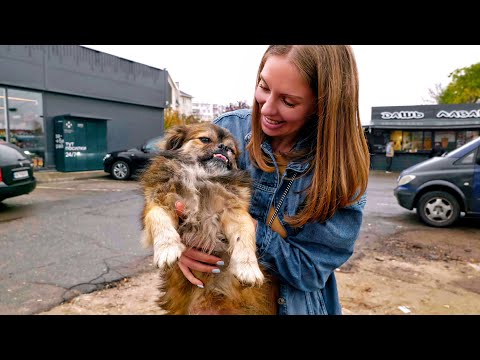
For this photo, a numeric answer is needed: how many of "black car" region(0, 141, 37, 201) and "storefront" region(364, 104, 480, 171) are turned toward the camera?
1

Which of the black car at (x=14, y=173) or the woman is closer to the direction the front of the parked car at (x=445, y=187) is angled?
the black car

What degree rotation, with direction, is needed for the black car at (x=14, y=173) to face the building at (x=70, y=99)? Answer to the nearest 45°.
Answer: approximately 45° to its right

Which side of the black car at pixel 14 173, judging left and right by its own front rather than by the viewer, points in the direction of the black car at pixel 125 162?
right

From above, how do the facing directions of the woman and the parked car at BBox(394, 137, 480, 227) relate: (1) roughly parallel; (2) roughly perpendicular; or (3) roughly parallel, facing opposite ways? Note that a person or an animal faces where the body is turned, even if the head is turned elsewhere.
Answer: roughly perpendicular

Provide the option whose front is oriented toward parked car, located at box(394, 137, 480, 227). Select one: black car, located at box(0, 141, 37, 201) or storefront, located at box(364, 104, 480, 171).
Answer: the storefront

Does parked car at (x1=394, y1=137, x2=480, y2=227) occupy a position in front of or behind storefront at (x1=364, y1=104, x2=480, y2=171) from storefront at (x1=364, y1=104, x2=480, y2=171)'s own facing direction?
in front

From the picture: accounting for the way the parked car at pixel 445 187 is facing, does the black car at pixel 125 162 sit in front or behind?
in front

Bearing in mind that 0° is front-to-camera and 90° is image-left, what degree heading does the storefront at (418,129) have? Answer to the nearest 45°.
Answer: approximately 0°

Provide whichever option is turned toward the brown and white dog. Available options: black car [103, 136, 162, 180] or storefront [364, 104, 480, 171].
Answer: the storefront

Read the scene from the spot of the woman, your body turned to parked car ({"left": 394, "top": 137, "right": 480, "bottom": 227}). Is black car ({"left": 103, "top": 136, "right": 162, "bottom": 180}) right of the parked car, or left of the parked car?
left

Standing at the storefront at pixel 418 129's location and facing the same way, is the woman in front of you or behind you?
in front

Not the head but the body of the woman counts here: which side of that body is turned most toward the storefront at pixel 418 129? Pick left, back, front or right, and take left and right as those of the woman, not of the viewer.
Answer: back

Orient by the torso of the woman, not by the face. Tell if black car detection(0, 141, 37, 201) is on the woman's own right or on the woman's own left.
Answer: on the woman's own right

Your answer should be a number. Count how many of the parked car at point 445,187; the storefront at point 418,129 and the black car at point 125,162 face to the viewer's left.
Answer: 2
